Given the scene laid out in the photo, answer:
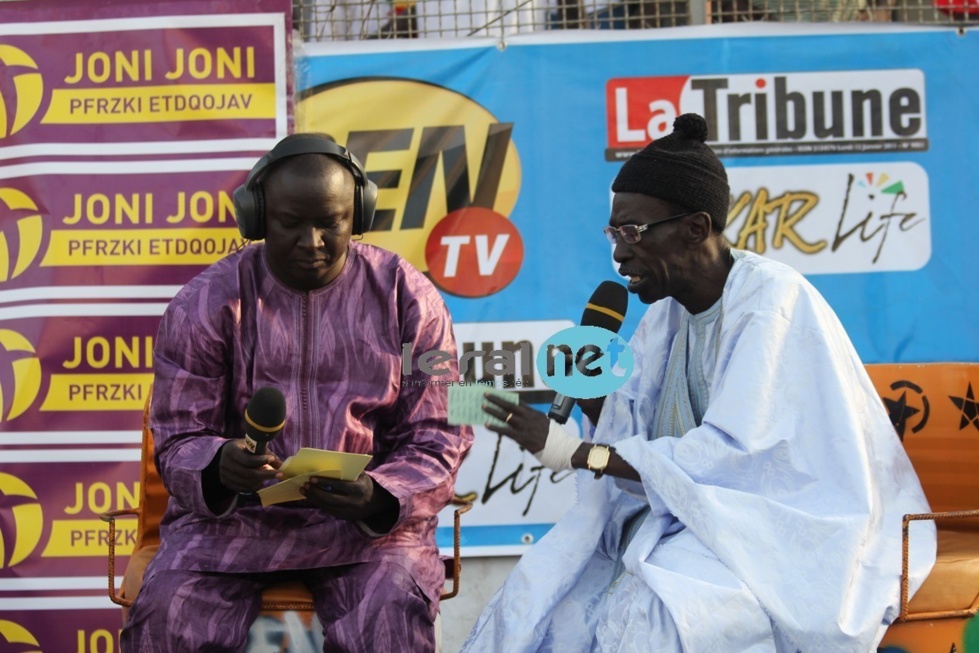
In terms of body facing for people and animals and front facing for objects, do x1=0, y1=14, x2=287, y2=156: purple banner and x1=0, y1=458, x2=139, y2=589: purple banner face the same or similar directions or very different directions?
same or similar directions

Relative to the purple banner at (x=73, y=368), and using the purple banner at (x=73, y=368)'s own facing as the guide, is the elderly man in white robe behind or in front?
in front

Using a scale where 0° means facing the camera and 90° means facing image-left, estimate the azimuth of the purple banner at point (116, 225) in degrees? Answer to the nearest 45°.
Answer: approximately 0°

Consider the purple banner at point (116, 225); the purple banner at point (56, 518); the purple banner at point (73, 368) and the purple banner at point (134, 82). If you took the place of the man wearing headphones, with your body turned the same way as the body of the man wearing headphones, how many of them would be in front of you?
0

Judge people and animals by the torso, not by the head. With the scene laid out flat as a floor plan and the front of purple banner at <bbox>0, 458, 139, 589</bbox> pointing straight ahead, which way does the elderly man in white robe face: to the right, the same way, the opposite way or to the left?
to the right

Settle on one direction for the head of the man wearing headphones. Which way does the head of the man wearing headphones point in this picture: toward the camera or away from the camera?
toward the camera

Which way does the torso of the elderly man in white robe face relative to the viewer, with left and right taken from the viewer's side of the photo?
facing the viewer and to the left of the viewer

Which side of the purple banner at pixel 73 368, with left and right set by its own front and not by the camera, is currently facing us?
front

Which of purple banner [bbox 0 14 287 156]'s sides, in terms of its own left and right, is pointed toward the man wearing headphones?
front

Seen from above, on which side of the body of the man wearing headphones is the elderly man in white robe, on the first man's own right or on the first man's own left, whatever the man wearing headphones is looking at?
on the first man's own left

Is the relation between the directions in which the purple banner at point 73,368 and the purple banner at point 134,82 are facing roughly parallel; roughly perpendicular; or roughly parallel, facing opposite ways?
roughly parallel

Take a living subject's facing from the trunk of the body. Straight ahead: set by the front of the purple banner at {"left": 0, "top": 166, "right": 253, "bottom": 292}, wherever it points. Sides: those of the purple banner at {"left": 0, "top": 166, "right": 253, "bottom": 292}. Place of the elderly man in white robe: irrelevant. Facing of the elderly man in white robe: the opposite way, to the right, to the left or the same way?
to the right

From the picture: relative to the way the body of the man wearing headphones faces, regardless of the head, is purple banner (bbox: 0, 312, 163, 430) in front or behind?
behind

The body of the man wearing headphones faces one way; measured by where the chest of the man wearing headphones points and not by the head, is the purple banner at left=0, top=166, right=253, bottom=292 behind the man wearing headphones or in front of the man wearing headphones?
behind

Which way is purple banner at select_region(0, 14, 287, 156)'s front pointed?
toward the camera
